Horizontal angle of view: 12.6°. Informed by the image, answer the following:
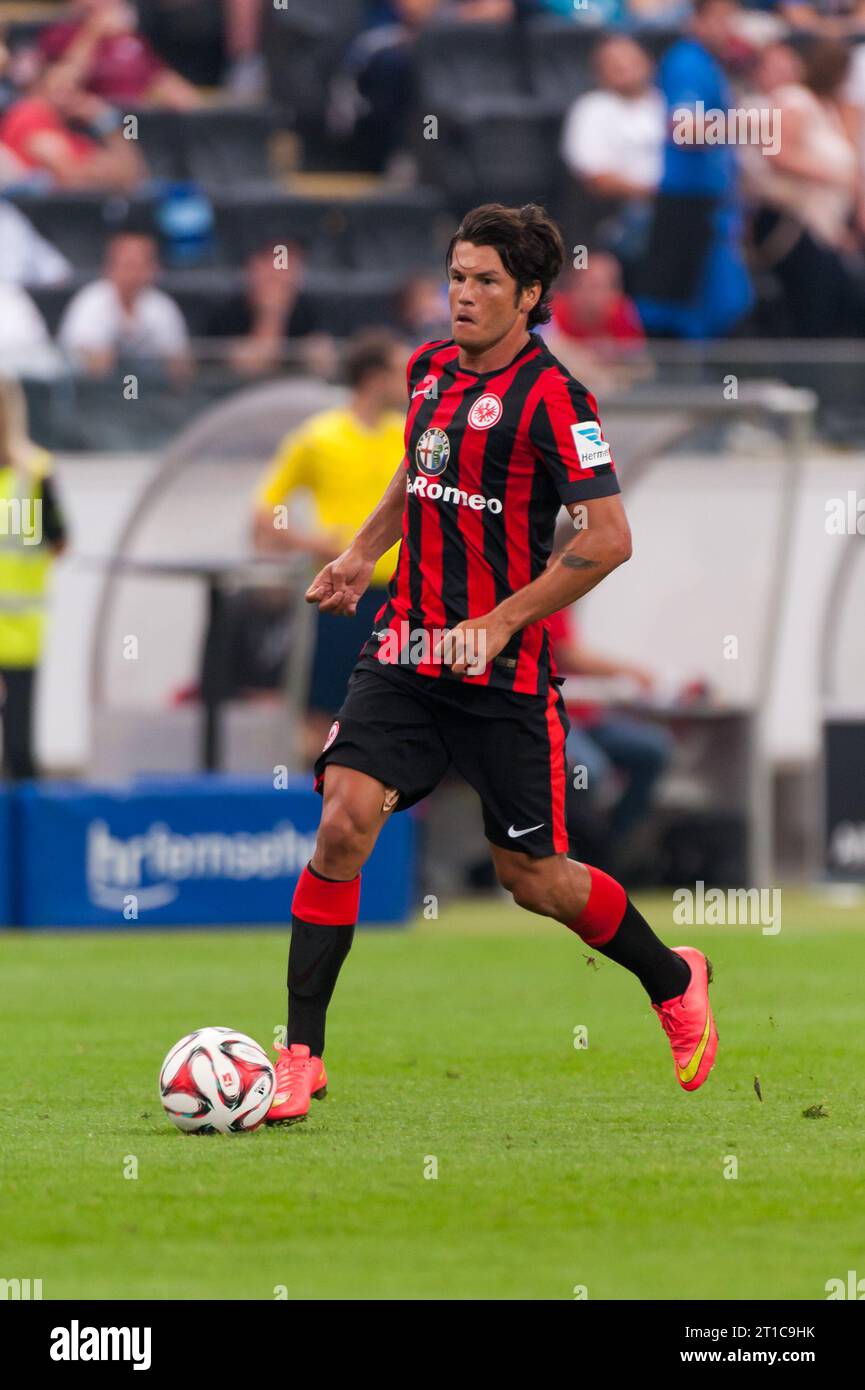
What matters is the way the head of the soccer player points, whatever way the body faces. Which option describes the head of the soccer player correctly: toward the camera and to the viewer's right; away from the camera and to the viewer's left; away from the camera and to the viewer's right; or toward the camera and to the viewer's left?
toward the camera and to the viewer's left

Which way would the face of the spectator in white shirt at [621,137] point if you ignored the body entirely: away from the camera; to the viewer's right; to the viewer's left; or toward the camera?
toward the camera

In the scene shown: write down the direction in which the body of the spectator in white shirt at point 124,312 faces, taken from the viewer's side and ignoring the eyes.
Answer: toward the camera

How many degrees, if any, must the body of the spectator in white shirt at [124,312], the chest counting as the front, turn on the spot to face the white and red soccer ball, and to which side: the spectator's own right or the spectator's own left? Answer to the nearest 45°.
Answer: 0° — they already face it

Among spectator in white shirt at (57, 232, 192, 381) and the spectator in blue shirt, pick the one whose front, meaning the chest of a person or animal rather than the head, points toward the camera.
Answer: the spectator in white shirt

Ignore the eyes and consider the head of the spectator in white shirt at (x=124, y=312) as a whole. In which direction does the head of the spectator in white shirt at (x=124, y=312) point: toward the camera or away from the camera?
toward the camera

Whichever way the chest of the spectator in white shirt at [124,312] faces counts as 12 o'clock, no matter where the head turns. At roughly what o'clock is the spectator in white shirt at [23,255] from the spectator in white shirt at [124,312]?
the spectator in white shirt at [23,255] is roughly at 5 o'clock from the spectator in white shirt at [124,312].

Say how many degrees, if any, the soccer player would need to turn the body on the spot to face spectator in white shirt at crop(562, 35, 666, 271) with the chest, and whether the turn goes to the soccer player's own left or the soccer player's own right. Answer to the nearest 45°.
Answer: approximately 135° to the soccer player's own right

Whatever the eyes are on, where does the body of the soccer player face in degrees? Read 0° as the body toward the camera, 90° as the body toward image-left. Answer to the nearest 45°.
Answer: approximately 45°
